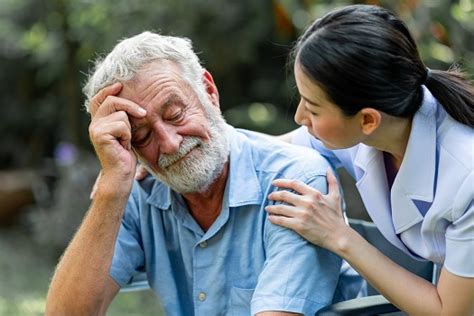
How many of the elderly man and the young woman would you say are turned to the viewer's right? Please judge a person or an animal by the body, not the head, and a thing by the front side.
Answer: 0

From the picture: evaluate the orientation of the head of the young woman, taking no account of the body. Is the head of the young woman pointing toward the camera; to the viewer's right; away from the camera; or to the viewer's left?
to the viewer's left

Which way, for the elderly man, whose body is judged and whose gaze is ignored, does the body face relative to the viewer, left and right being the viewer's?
facing the viewer and to the left of the viewer

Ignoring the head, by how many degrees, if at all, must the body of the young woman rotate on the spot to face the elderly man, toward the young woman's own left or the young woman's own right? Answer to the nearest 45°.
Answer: approximately 45° to the young woman's own right

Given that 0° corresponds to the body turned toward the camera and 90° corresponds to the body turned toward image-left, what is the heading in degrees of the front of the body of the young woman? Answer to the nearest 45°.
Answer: approximately 45°

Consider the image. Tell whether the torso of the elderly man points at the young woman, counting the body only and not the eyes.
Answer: no
